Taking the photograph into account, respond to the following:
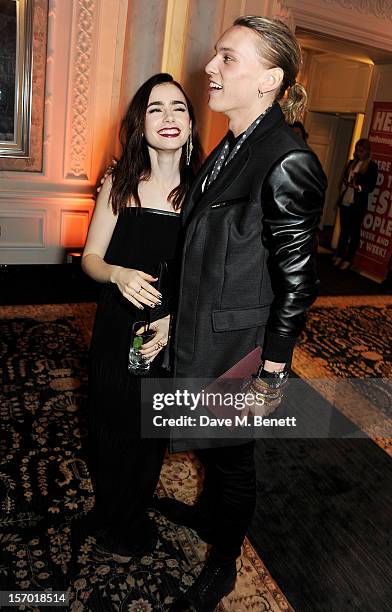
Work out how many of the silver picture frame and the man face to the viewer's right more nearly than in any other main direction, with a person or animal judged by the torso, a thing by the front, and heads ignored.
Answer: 0

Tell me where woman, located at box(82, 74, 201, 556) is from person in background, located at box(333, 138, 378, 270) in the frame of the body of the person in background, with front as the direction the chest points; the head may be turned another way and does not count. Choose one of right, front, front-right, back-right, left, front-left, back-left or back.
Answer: front-left

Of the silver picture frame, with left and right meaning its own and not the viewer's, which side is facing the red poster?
left

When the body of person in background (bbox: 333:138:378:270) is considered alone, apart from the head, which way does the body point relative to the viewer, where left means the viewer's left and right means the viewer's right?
facing the viewer and to the left of the viewer

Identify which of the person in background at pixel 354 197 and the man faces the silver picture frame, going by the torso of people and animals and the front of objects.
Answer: the person in background

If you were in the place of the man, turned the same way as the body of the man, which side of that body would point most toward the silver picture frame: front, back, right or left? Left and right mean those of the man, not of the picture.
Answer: right

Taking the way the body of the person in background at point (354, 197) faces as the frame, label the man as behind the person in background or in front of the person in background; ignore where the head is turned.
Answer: in front

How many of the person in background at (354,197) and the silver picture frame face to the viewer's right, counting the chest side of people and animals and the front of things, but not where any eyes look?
0

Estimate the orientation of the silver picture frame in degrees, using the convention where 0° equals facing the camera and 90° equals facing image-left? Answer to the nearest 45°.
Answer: approximately 0°
